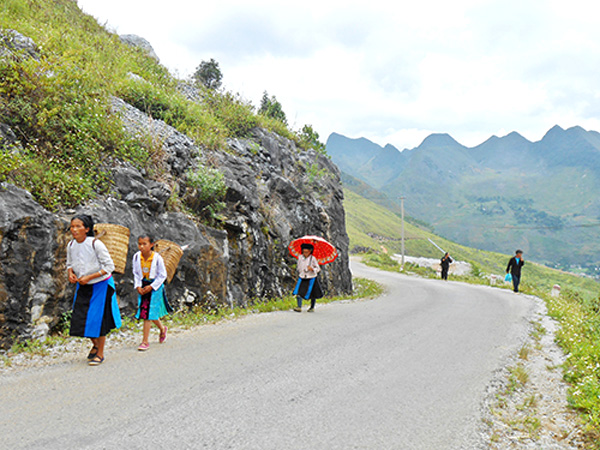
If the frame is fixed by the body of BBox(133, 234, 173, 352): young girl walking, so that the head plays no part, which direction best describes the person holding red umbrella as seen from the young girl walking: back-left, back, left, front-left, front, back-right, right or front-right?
back

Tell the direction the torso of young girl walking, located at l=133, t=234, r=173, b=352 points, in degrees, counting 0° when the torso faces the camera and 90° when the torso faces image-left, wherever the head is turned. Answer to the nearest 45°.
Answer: approximately 45°

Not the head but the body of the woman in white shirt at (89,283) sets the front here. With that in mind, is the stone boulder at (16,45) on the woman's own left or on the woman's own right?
on the woman's own right

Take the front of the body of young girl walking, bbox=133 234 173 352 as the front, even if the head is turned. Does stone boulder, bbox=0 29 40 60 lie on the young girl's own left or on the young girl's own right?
on the young girl's own right

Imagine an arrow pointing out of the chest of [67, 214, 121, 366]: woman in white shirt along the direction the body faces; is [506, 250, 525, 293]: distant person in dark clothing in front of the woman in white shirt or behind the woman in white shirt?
behind

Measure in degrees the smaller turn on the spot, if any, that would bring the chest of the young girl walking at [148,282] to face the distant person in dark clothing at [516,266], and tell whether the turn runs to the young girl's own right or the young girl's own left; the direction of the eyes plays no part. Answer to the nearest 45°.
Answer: approximately 180°

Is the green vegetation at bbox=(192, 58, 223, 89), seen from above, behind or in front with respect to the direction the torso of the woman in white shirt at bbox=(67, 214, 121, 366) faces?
behind

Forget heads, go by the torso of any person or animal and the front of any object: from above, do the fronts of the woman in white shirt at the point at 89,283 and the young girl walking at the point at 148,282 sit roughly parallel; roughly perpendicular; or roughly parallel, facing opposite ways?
roughly parallel

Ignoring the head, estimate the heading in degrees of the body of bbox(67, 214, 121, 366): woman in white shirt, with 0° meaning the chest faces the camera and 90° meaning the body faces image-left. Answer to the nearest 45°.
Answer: approximately 45°

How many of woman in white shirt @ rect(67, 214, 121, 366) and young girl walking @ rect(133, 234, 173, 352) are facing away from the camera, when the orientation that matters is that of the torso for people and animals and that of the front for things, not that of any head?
0

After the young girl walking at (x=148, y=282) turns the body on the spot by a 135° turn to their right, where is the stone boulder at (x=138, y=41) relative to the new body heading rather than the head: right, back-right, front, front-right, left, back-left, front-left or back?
front
